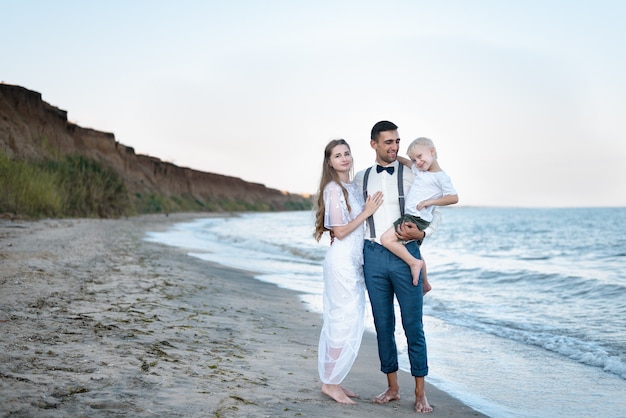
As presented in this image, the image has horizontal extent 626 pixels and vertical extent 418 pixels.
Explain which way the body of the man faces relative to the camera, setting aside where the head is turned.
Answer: toward the camera
